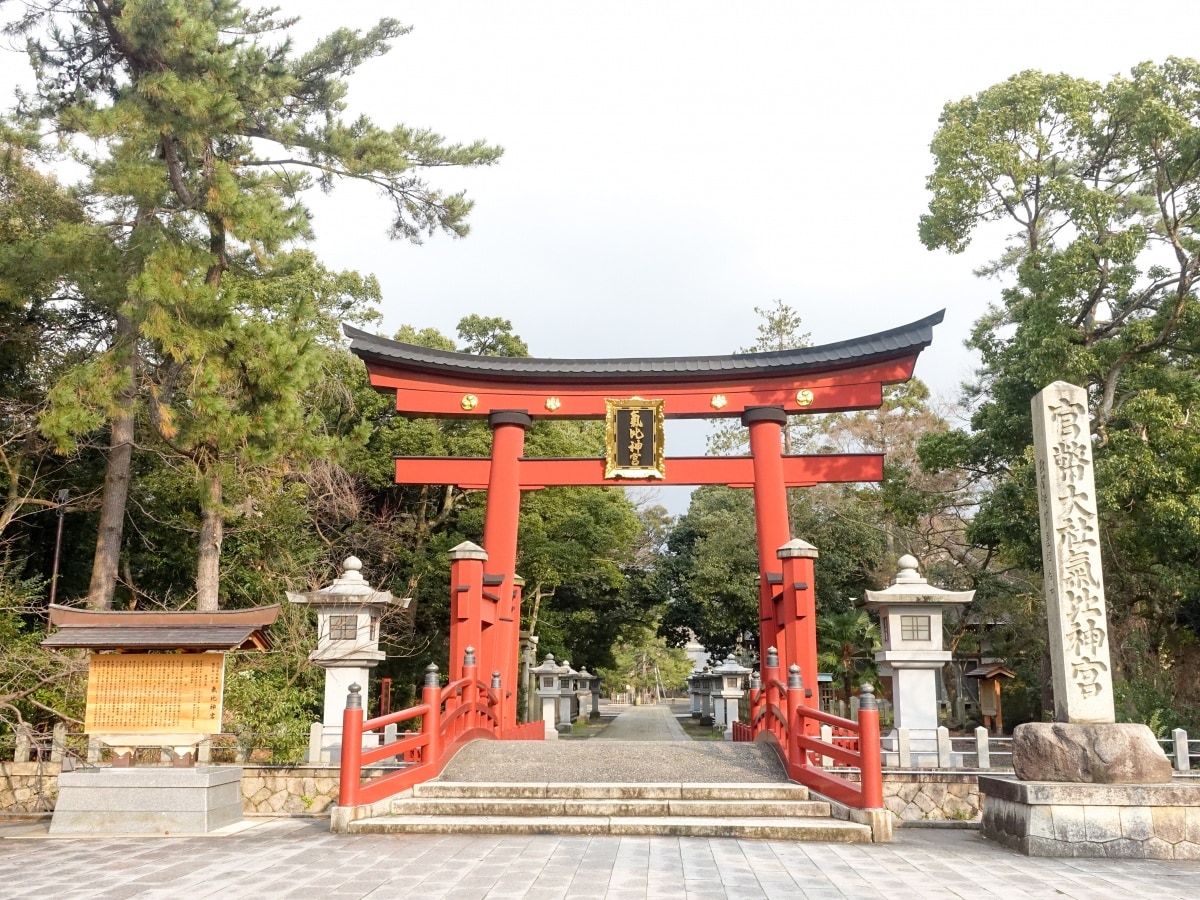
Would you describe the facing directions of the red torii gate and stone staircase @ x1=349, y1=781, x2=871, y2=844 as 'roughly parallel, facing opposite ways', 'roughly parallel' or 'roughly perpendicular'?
roughly parallel

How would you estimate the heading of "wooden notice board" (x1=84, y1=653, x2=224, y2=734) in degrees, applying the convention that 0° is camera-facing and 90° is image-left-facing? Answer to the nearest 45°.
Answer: approximately 0°

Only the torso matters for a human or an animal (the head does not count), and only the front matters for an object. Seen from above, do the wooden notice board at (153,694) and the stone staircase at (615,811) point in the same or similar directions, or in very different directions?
same or similar directions

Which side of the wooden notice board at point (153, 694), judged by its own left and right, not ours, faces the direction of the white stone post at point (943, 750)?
left

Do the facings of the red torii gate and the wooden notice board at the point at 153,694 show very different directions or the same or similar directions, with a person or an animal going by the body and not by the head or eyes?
same or similar directions

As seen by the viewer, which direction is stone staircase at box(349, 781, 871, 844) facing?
toward the camera

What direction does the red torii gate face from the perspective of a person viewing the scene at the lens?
facing the viewer

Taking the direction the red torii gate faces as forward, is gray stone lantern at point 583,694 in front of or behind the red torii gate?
behind

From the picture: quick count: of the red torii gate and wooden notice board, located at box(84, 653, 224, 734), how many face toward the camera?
2

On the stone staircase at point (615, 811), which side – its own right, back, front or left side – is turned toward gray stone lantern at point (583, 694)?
back

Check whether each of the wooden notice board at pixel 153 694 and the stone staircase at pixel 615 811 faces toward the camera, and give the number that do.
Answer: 2

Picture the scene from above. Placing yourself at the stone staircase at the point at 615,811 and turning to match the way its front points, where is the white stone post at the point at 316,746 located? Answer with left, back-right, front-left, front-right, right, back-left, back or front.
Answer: back-right

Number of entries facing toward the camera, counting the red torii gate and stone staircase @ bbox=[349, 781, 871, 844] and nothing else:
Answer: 2
